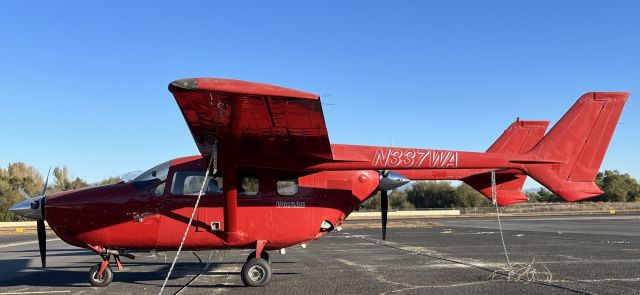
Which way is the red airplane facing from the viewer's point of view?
to the viewer's left
